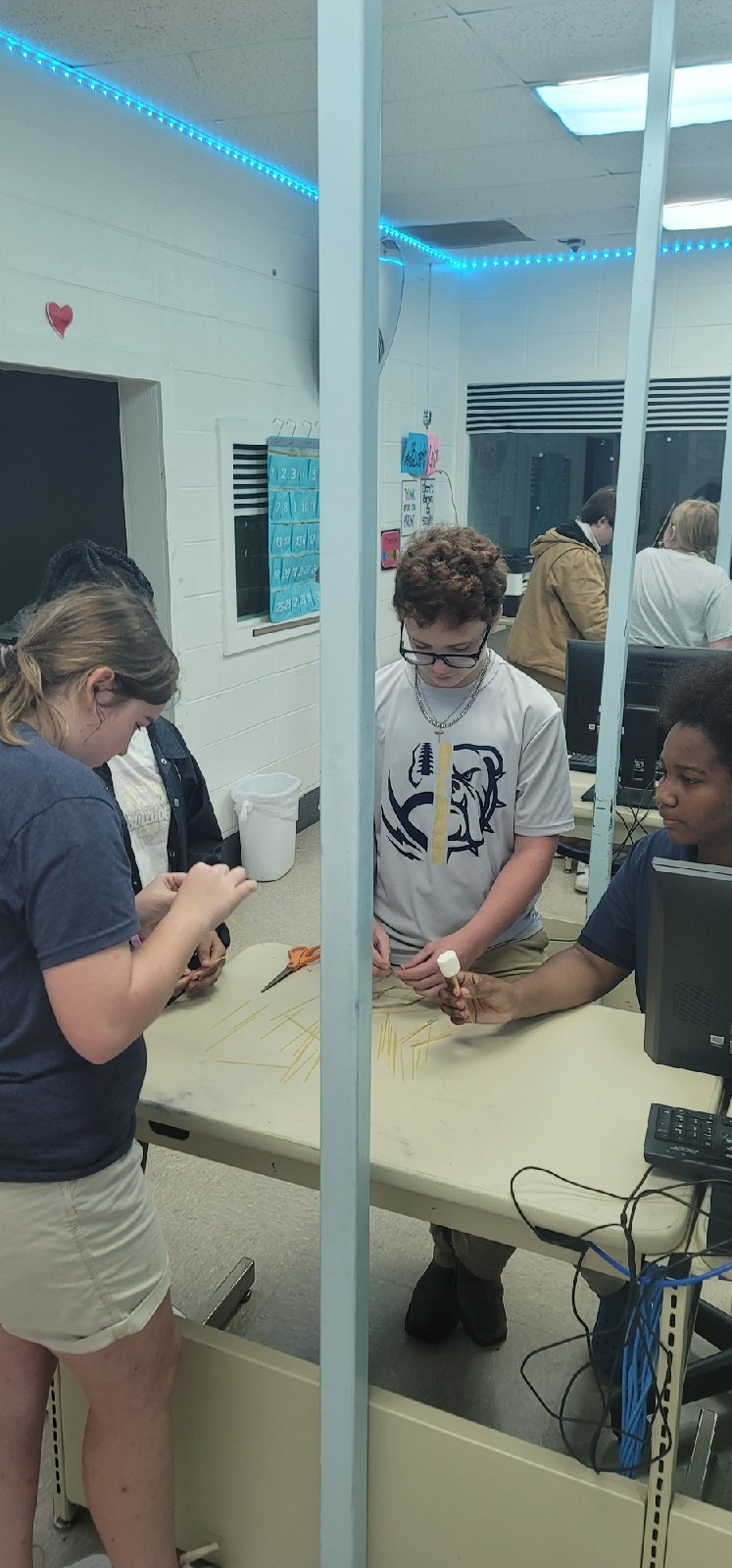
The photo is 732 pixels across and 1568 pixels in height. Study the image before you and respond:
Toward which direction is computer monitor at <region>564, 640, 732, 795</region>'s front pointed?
away from the camera

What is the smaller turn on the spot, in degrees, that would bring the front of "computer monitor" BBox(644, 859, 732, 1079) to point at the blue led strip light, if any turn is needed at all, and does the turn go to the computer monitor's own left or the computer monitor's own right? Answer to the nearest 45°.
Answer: approximately 90° to the computer monitor's own left

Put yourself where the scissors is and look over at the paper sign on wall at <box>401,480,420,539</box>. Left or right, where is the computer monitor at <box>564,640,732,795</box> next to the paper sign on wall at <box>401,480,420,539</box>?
right

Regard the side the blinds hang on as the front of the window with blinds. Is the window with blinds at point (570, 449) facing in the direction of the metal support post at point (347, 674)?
yes

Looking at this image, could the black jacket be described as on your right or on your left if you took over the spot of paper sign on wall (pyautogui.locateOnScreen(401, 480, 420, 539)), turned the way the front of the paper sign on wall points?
on your right

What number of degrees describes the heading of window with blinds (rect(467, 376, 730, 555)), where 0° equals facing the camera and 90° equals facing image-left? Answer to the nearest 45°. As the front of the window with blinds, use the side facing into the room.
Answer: approximately 0°

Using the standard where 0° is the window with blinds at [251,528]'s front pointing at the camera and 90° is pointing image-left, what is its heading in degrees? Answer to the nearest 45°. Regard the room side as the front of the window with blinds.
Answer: approximately 315°

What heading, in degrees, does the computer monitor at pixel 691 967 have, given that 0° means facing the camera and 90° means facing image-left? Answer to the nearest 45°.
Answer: approximately 225°
